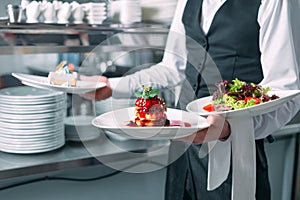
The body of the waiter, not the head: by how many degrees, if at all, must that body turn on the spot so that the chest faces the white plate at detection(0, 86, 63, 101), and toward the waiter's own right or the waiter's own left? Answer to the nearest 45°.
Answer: approximately 45° to the waiter's own right

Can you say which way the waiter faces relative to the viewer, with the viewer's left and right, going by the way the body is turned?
facing the viewer and to the left of the viewer
